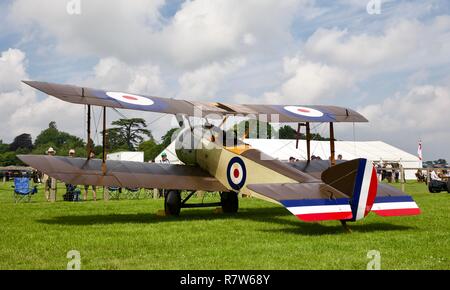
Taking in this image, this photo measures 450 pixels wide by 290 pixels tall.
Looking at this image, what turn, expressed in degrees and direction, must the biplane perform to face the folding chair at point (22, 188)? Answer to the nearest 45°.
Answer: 0° — it already faces it

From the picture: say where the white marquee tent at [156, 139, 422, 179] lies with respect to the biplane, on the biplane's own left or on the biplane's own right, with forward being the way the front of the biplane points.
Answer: on the biplane's own right

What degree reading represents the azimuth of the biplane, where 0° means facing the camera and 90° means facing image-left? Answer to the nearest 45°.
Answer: approximately 135°

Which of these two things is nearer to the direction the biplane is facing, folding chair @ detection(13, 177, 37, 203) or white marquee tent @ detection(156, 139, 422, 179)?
the folding chair
